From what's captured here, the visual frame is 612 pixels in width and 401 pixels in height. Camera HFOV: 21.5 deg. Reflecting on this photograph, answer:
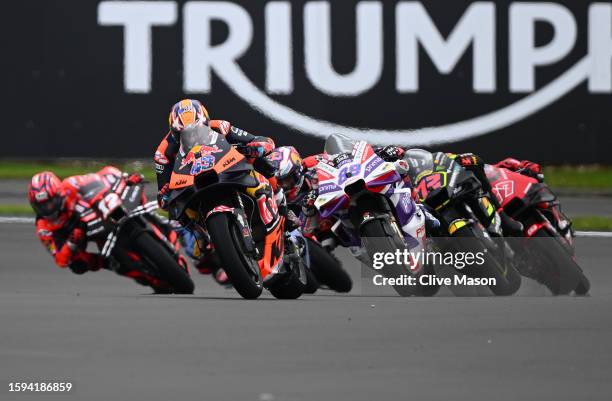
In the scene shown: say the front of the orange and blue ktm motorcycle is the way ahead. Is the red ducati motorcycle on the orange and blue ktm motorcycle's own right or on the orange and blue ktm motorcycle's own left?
on the orange and blue ktm motorcycle's own left

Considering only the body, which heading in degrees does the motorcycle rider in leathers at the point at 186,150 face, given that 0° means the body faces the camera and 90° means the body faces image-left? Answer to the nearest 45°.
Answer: approximately 0°

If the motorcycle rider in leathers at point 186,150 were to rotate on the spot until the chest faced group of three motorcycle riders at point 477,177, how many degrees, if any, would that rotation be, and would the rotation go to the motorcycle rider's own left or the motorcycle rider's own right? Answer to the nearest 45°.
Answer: approximately 90° to the motorcycle rider's own left

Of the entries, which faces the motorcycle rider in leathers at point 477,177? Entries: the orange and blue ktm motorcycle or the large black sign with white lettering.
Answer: the large black sign with white lettering

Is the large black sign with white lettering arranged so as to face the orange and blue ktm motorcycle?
yes

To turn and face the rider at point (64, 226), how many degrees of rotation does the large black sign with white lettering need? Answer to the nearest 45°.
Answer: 0° — it already faces them

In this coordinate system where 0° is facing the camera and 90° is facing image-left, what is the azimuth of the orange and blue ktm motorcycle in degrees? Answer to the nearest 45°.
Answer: approximately 0°
